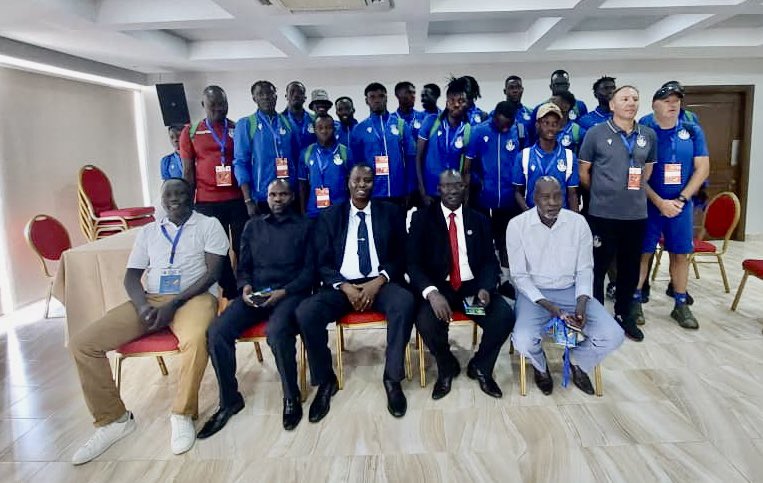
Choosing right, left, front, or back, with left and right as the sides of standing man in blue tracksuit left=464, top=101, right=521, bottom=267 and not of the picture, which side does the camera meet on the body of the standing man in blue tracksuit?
front

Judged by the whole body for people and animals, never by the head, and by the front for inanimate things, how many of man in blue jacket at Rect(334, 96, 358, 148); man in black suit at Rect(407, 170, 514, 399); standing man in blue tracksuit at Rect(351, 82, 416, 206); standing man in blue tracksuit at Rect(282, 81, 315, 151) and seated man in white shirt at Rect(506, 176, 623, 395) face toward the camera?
5

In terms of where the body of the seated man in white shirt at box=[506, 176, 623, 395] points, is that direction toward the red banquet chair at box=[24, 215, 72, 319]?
no

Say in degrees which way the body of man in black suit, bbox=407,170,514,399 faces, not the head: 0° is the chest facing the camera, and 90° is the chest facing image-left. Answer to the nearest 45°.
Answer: approximately 0°

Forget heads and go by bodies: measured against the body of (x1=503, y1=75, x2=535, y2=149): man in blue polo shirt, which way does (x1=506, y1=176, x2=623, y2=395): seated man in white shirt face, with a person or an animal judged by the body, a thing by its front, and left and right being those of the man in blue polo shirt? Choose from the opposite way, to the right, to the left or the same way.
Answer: the same way

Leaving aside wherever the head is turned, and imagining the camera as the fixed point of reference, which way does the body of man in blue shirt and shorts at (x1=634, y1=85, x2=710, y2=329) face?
toward the camera

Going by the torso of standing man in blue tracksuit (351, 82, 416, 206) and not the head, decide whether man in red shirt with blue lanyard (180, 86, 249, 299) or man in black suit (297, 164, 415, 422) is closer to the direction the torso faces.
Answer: the man in black suit

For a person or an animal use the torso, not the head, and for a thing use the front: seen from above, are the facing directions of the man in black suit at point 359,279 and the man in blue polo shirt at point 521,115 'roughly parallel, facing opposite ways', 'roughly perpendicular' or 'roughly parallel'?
roughly parallel

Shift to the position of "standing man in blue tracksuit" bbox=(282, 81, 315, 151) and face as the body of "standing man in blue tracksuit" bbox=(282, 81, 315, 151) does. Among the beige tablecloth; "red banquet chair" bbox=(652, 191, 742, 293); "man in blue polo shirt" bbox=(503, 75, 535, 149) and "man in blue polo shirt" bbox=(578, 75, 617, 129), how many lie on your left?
3

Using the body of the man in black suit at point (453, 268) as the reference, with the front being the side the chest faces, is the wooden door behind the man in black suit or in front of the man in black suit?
behind

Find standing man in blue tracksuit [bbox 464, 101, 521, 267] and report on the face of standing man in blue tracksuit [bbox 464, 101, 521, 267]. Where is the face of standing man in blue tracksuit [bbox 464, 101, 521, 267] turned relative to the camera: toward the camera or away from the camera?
toward the camera

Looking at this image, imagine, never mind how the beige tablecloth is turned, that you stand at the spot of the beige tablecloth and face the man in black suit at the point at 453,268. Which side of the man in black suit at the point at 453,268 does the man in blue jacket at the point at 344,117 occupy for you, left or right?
left

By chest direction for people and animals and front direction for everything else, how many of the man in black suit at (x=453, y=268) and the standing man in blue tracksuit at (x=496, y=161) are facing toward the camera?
2

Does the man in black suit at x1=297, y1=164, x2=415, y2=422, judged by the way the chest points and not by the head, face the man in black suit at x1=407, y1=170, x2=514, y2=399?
no

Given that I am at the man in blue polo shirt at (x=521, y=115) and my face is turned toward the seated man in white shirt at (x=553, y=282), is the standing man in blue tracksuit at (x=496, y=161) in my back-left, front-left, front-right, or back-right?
front-right

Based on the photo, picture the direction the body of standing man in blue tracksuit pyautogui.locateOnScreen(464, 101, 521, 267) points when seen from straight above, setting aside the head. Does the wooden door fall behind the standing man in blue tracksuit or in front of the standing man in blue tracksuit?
behind

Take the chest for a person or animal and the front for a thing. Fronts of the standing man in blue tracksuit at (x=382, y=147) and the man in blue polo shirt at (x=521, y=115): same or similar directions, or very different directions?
same or similar directions

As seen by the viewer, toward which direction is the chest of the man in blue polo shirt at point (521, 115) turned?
toward the camera

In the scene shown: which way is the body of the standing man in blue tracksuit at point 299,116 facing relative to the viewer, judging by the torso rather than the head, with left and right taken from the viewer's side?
facing the viewer

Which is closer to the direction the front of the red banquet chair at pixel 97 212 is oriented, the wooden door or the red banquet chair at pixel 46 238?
the wooden door
